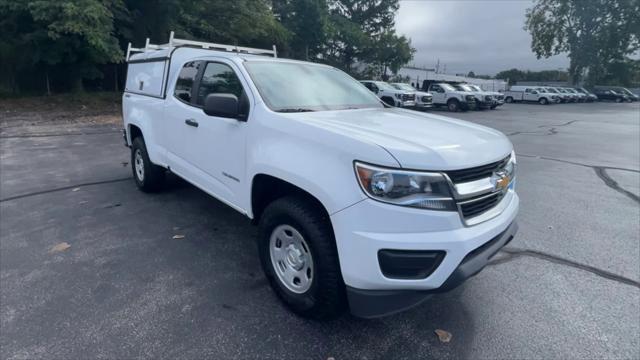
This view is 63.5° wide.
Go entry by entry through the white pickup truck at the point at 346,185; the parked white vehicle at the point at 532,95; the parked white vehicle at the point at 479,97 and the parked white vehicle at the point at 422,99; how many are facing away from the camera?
0

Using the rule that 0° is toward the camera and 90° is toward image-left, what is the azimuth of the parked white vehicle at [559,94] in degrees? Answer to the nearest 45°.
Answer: approximately 315°

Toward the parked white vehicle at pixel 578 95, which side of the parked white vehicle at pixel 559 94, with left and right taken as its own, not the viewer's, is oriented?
left

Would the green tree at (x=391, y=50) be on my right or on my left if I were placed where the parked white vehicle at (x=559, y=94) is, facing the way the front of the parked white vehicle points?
on my right

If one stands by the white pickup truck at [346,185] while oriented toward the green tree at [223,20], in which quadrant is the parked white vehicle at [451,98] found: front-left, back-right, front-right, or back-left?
front-right

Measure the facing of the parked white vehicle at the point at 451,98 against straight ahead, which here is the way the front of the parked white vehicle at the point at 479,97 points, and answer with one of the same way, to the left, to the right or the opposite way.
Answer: the same way

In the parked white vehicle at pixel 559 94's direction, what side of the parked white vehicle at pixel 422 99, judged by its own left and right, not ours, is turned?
left

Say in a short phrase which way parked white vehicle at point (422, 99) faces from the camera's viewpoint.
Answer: facing the viewer and to the right of the viewer

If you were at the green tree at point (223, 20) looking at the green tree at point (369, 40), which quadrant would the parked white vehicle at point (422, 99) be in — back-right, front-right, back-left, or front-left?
front-right

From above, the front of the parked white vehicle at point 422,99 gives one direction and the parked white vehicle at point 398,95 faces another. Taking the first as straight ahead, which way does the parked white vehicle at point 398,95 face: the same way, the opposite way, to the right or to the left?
the same way

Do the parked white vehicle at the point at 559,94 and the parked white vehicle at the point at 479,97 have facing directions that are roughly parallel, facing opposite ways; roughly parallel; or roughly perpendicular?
roughly parallel

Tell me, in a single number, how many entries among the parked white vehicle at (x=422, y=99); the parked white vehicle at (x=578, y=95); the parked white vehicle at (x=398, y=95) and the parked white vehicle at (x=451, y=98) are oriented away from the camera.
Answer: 0

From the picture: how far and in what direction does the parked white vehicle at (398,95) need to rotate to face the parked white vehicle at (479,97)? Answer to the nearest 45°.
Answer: approximately 90° to its left

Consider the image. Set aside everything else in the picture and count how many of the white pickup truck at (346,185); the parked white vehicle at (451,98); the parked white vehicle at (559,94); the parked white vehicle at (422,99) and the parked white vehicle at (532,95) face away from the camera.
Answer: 0

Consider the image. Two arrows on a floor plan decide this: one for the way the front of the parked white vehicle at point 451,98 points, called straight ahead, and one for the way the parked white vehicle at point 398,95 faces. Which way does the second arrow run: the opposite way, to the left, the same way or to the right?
the same way

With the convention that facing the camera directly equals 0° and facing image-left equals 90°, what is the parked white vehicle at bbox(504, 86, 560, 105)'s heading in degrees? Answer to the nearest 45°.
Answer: approximately 315°

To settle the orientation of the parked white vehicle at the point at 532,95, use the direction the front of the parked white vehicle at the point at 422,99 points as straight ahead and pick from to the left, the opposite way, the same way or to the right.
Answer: the same way
